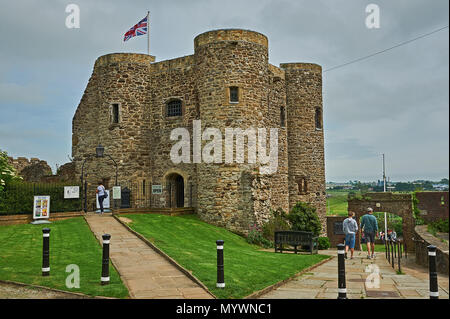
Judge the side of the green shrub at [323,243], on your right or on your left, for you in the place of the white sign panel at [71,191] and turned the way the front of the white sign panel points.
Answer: on your left

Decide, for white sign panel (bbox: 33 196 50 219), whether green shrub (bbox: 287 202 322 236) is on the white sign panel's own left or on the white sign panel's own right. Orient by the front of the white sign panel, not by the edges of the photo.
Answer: on the white sign panel's own left

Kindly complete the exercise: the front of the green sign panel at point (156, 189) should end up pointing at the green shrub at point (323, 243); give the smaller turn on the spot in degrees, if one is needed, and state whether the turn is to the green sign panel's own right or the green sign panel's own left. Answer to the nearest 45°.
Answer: approximately 90° to the green sign panel's own left

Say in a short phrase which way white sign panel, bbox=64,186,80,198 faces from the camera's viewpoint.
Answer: facing the viewer

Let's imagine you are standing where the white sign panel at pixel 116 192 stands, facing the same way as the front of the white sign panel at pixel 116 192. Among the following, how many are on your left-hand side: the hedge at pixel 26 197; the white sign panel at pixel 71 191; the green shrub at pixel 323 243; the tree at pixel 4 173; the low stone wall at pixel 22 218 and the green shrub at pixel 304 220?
2

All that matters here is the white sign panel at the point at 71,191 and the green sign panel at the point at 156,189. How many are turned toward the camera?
2

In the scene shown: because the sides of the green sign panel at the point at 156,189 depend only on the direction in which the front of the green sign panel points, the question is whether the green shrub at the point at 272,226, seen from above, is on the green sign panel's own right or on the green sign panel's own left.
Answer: on the green sign panel's own left

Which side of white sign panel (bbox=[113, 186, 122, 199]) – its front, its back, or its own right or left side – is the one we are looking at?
front

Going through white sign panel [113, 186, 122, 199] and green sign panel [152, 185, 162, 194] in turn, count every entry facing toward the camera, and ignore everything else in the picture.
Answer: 2

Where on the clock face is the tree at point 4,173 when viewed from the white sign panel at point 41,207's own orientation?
The tree is roughly at 4 o'clock from the white sign panel.

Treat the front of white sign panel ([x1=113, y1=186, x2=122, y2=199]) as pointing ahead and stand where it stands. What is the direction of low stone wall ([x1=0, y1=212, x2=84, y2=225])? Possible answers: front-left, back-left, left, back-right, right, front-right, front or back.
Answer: front-right

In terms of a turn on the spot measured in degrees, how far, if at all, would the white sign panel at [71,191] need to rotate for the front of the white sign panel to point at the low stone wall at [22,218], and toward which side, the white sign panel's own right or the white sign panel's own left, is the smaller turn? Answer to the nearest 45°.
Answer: approximately 45° to the white sign panel's own right

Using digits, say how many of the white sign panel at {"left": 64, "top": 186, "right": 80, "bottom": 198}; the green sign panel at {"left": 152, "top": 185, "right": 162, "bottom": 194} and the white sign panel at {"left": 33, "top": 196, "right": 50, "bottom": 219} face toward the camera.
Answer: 3

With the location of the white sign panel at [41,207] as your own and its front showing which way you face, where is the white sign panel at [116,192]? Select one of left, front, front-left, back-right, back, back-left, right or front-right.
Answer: back-left
